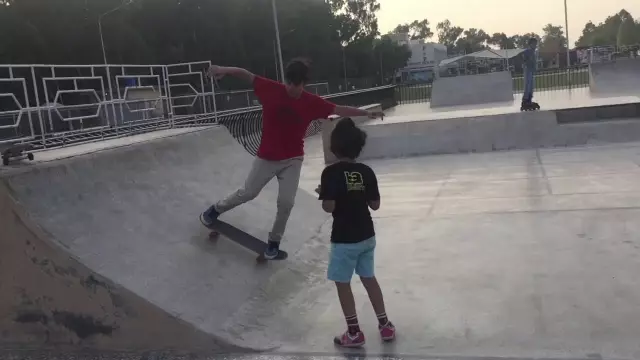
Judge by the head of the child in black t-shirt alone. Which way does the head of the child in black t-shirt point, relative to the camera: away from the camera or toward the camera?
away from the camera

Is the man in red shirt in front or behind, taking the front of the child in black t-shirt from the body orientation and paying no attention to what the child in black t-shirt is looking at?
in front

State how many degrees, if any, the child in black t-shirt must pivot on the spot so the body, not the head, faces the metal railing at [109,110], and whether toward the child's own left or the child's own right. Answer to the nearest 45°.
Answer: approximately 45° to the child's own left

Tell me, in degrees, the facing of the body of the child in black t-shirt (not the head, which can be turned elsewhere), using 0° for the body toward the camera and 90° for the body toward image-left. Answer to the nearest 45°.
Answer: approximately 180°

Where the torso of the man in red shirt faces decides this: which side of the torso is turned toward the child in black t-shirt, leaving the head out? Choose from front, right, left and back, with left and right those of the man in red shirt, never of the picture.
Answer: front

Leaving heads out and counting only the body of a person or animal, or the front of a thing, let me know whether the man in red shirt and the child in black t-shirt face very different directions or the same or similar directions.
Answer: very different directions

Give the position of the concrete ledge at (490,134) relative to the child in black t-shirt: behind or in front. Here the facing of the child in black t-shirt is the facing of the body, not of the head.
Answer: in front

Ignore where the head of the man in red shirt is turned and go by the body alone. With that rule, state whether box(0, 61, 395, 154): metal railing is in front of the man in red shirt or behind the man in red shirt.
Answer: behind

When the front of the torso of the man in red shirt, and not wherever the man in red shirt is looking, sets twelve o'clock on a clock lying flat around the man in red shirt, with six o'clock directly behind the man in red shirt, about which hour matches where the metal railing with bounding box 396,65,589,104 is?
The metal railing is roughly at 7 o'clock from the man in red shirt.

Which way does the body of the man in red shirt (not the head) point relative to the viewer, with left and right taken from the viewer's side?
facing the viewer

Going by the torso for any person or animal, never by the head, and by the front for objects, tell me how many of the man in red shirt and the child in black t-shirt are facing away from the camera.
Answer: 1

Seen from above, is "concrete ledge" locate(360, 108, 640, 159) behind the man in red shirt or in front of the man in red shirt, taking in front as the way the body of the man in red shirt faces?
behind
